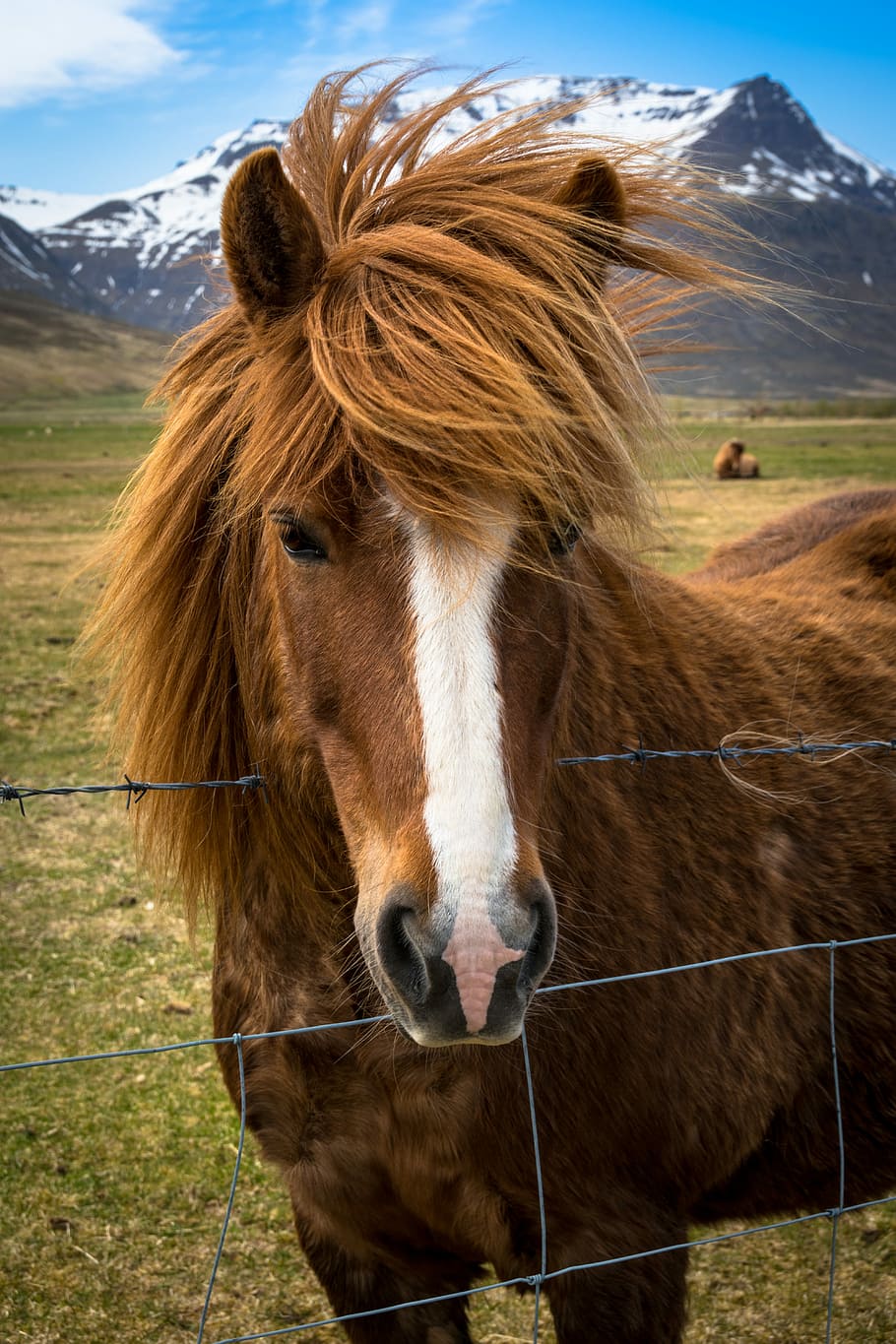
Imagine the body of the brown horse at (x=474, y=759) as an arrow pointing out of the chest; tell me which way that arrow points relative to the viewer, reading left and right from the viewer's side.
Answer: facing the viewer and to the left of the viewer
